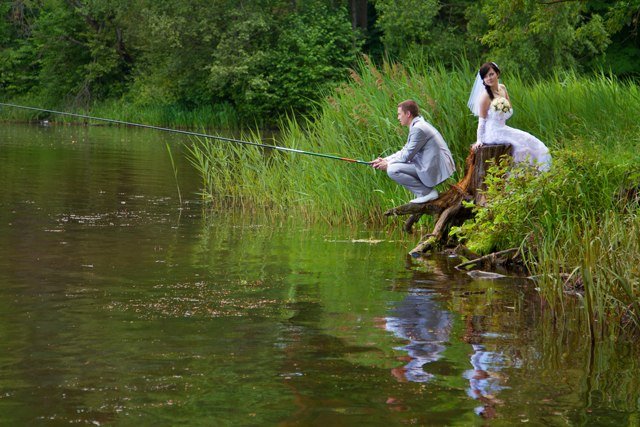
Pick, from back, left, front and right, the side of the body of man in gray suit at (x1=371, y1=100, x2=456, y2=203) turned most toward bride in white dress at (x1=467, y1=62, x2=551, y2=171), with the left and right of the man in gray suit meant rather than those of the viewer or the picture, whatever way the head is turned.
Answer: back

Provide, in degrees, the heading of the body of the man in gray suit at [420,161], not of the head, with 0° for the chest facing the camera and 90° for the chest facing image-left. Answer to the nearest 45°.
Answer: approximately 90°

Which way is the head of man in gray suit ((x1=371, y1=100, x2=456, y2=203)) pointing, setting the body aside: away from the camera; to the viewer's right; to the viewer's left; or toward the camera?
to the viewer's left
